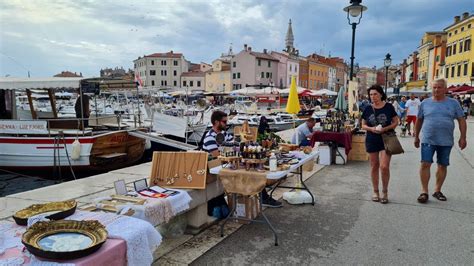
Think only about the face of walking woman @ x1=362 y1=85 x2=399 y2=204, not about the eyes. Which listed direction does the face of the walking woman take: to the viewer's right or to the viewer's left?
to the viewer's left

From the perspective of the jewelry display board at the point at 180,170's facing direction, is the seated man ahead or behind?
behind

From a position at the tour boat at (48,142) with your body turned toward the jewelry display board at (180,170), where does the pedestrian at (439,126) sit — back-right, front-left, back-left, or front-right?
front-left

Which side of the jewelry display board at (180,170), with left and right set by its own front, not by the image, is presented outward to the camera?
front

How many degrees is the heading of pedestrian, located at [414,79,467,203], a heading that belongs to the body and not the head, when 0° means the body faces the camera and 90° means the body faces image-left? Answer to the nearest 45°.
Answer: approximately 0°

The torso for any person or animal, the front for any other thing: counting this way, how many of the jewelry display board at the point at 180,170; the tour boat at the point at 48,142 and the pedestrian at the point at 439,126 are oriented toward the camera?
2

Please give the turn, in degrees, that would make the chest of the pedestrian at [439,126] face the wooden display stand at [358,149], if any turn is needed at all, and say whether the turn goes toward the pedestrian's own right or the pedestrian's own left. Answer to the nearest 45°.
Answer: approximately 135° to the pedestrian's own right

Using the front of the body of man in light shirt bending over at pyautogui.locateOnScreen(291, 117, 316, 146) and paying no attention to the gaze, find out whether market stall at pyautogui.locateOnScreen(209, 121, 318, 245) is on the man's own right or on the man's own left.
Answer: on the man's own right

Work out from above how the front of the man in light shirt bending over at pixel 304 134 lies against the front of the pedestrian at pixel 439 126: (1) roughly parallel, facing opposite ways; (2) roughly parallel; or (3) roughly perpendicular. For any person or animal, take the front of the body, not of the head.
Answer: roughly perpendicular

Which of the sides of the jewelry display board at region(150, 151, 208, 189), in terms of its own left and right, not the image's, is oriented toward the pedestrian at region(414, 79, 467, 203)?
left

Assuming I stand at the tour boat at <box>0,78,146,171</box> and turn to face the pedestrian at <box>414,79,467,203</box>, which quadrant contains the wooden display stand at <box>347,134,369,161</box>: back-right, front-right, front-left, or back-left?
front-left

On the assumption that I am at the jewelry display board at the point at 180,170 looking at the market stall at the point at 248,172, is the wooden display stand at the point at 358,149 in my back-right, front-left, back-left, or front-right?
front-left

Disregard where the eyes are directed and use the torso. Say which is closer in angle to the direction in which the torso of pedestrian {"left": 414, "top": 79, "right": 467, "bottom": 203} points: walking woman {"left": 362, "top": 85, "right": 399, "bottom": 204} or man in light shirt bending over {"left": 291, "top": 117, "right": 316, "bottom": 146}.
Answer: the walking woman
